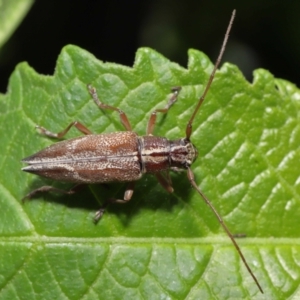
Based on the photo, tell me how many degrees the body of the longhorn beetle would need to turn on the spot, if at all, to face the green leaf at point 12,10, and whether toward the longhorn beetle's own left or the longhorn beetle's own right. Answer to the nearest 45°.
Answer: approximately 180°

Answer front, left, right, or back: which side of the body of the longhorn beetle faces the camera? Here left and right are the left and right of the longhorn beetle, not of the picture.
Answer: right
